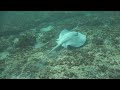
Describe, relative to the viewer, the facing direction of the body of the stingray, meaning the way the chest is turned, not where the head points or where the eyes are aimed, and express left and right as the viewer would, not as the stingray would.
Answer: facing away from the viewer and to the right of the viewer
